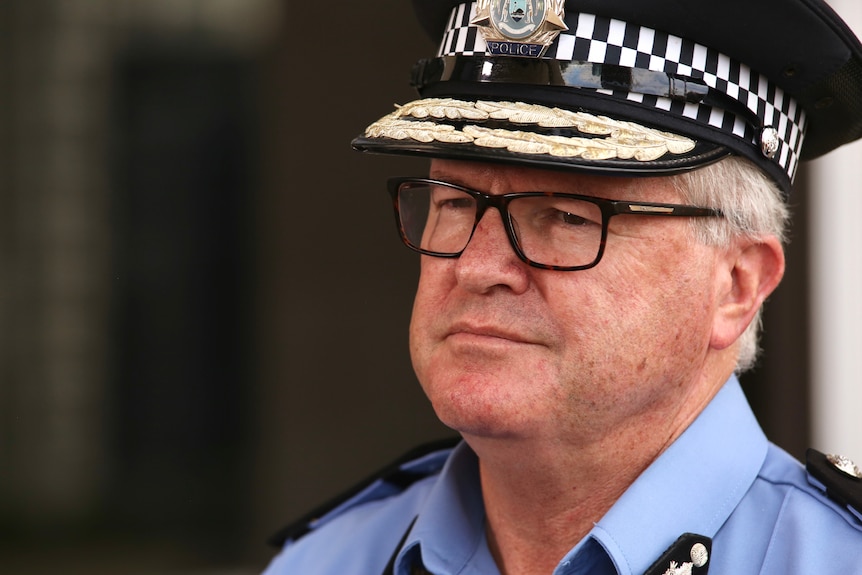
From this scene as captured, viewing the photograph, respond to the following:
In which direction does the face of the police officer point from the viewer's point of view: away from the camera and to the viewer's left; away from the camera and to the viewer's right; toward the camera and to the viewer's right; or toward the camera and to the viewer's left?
toward the camera and to the viewer's left

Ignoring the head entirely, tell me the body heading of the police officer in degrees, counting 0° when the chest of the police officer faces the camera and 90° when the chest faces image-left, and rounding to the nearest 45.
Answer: approximately 45°
